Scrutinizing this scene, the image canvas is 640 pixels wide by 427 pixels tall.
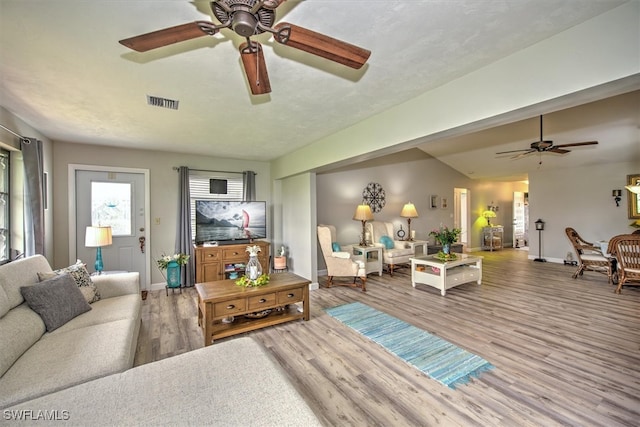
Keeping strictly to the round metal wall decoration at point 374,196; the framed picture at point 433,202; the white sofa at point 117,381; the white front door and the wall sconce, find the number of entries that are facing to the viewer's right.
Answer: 1

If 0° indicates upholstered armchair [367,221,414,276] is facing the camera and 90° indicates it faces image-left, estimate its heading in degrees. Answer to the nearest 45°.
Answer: approximately 315°

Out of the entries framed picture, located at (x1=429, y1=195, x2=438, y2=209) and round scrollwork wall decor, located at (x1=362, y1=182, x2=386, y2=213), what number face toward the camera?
2

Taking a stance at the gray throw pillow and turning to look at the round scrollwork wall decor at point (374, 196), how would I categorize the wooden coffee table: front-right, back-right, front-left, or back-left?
front-right

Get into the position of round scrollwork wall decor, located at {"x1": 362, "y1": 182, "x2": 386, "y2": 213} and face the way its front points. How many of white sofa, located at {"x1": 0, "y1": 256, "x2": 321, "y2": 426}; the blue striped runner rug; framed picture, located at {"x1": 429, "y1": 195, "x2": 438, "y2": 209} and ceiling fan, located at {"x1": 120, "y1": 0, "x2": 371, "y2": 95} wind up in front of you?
3

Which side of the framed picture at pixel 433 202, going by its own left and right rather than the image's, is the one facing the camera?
front

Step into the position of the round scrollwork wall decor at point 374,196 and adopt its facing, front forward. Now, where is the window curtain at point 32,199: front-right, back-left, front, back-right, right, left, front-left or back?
front-right

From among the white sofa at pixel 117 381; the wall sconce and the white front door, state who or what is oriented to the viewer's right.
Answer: the white sofa

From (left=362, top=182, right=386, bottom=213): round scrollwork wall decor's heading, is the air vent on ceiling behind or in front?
in front

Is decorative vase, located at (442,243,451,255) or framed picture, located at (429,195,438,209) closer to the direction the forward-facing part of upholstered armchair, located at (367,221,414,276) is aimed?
the decorative vase

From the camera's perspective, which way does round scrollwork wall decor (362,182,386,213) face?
toward the camera

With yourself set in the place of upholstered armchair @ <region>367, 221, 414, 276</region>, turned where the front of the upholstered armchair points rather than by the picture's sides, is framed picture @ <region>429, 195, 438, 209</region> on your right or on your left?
on your left

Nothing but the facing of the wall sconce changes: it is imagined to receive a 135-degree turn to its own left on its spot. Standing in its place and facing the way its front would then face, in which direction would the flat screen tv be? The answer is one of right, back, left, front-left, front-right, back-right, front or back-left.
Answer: back-right

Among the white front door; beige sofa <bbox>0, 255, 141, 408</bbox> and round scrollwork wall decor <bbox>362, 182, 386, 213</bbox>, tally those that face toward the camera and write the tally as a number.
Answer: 2

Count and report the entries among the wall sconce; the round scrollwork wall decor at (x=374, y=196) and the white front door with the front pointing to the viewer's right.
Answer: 0

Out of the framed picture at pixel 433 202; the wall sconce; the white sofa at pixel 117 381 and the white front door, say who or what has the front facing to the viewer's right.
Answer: the white sofa

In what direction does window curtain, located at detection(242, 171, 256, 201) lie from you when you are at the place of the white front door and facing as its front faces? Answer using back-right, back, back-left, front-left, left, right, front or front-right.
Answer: left

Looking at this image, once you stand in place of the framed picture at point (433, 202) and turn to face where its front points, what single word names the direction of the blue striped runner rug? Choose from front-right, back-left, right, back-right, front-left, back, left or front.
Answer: front
